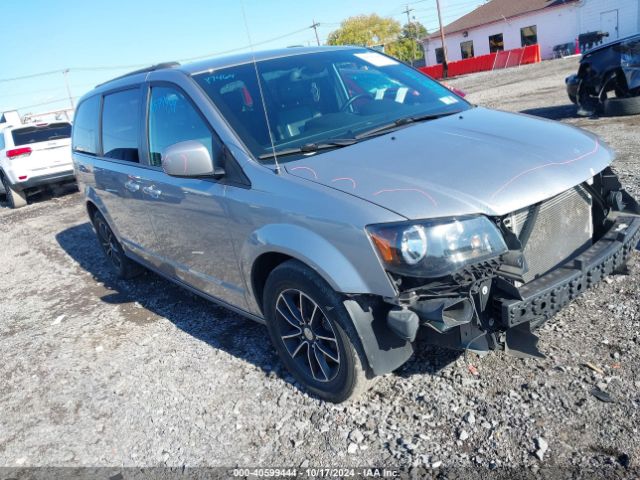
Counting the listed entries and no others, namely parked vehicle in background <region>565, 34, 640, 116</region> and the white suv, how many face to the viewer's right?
0

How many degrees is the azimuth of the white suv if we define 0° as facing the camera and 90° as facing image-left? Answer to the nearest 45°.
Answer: approximately 135°

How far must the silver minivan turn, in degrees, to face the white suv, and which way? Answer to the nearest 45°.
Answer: approximately 180°

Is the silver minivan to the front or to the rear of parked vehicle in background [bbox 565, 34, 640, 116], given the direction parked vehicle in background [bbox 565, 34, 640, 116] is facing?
to the front

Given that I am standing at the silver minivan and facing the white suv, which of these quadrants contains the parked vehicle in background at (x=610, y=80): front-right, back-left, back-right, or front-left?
front-right

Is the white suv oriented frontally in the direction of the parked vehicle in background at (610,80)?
no

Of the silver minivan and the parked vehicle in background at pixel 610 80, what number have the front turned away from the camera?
0

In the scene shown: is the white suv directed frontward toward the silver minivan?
no

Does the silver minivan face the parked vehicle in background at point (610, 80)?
no

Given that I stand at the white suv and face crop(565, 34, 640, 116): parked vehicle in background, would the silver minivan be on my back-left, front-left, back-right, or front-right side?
front-right

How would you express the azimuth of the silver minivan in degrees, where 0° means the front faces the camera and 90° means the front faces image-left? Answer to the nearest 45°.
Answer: approximately 315°

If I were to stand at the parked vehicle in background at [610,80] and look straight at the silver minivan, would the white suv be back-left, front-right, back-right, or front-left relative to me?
front-right

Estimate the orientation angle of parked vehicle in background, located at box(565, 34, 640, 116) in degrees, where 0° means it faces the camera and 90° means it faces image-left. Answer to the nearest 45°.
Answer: approximately 45°
